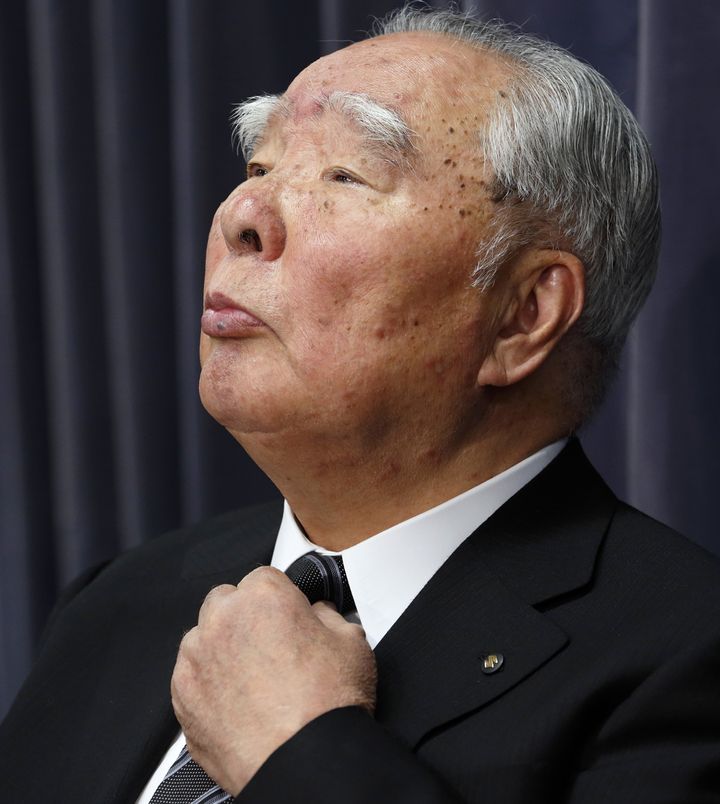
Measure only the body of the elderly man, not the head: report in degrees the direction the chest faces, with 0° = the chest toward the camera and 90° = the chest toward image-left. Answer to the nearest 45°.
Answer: approximately 45°
